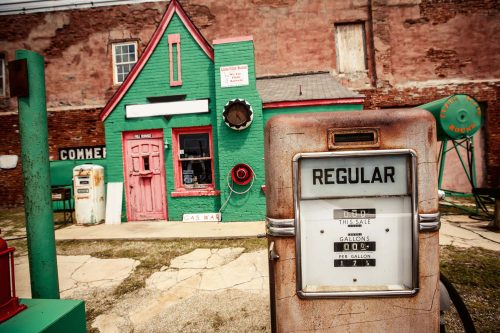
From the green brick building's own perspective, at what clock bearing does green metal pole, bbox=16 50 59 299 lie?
The green metal pole is roughly at 12 o'clock from the green brick building.

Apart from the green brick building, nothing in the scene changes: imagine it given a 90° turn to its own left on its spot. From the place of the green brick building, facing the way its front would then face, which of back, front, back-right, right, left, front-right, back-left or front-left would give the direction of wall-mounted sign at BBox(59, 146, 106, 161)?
back-left

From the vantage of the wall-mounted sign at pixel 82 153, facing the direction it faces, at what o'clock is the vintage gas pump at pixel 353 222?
The vintage gas pump is roughly at 12 o'clock from the wall-mounted sign.

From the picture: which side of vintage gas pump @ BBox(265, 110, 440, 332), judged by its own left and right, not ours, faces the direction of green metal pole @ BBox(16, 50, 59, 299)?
right

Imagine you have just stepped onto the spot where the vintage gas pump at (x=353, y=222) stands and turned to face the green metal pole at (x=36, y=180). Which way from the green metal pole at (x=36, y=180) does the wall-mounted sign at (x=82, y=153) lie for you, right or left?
right

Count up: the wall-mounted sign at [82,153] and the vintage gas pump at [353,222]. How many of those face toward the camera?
2

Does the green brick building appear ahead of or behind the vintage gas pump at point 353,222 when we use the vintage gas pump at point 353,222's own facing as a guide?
behind

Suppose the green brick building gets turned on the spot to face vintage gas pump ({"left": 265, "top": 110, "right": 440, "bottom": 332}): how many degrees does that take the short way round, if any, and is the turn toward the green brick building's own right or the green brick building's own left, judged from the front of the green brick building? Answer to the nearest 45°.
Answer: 0° — it already faces it
